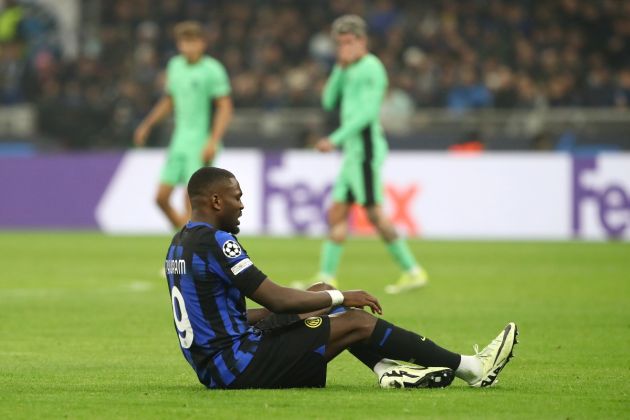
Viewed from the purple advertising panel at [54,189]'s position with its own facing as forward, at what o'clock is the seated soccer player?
The seated soccer player is roughly at 12 o'clock from the purple advertising panel.

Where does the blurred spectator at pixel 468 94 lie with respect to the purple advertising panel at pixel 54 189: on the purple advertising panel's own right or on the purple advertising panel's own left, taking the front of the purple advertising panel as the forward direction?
on the purple advertising panel's own left

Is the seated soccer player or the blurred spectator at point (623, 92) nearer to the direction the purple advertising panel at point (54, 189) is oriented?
the seated soccer player

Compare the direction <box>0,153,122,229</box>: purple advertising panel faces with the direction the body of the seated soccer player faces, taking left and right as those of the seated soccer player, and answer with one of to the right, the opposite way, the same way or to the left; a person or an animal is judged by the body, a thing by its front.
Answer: to the right

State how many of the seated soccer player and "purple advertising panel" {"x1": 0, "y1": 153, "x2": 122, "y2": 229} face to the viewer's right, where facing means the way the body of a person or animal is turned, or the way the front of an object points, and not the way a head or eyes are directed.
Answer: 1

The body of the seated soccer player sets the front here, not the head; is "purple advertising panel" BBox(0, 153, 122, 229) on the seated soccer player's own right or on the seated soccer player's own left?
on the seated soccer player's own left

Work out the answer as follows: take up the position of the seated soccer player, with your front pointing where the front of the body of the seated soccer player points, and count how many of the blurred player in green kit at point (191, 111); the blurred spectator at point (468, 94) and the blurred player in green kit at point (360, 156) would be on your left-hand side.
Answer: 3

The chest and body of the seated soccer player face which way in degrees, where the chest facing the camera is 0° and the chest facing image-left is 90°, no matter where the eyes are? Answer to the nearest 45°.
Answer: approximately 270°

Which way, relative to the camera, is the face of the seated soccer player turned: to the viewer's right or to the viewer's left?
to the viewer's right

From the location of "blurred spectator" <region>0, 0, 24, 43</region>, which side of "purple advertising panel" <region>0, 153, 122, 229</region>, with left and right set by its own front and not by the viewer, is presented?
back

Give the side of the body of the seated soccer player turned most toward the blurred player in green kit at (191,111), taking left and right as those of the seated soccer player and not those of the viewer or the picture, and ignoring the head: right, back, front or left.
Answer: left
